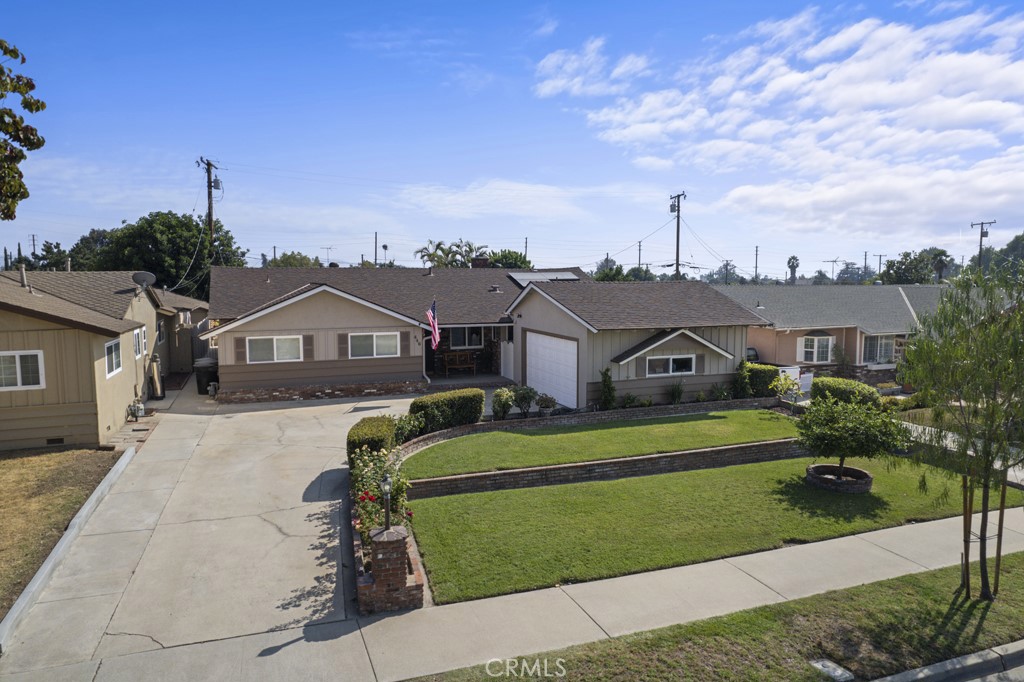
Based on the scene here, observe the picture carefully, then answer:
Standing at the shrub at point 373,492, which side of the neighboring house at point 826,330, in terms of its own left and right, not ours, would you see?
right

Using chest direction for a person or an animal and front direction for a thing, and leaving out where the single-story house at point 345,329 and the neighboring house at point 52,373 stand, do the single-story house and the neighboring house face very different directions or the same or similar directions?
same or similar directions

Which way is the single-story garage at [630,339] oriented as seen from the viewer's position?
toward the camera

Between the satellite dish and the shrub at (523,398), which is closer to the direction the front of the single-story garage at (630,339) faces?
the shrub

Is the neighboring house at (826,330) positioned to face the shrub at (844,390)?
yes

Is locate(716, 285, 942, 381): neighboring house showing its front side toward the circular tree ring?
yes

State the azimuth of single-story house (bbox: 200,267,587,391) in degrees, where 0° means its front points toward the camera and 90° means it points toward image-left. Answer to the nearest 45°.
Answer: approximately 0°

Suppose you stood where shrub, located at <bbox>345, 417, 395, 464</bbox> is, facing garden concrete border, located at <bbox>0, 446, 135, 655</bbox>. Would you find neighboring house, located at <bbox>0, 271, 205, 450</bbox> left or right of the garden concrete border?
right

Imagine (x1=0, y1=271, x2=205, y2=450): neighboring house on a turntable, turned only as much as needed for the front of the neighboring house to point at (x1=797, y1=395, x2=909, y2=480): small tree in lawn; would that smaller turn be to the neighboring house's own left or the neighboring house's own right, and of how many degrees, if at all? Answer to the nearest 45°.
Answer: approximately 45° to the neighboring house's own left

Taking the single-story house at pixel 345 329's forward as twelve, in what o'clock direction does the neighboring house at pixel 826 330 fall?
The neighboring house is roughly at 9 o'clock from the single-story house.

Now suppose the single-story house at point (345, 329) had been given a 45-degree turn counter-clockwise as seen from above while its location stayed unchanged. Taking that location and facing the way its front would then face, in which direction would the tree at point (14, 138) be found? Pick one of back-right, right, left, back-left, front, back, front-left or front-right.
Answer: front-right

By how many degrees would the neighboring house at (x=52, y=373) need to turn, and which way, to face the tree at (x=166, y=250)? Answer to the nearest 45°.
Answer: approximately 180°

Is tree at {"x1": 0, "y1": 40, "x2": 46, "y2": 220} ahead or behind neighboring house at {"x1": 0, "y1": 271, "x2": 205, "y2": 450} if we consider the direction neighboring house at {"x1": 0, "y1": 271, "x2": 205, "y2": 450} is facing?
ahead

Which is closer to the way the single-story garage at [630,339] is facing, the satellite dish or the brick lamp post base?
the brick lamp post base

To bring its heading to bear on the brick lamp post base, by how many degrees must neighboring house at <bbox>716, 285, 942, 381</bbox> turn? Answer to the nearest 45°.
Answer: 0° — it already faces it

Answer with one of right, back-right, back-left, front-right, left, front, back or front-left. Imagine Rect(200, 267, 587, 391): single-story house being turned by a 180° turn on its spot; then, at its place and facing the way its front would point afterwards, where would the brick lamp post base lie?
back

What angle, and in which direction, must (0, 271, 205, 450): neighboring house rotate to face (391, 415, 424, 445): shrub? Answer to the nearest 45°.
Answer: approximately 45° to its left
